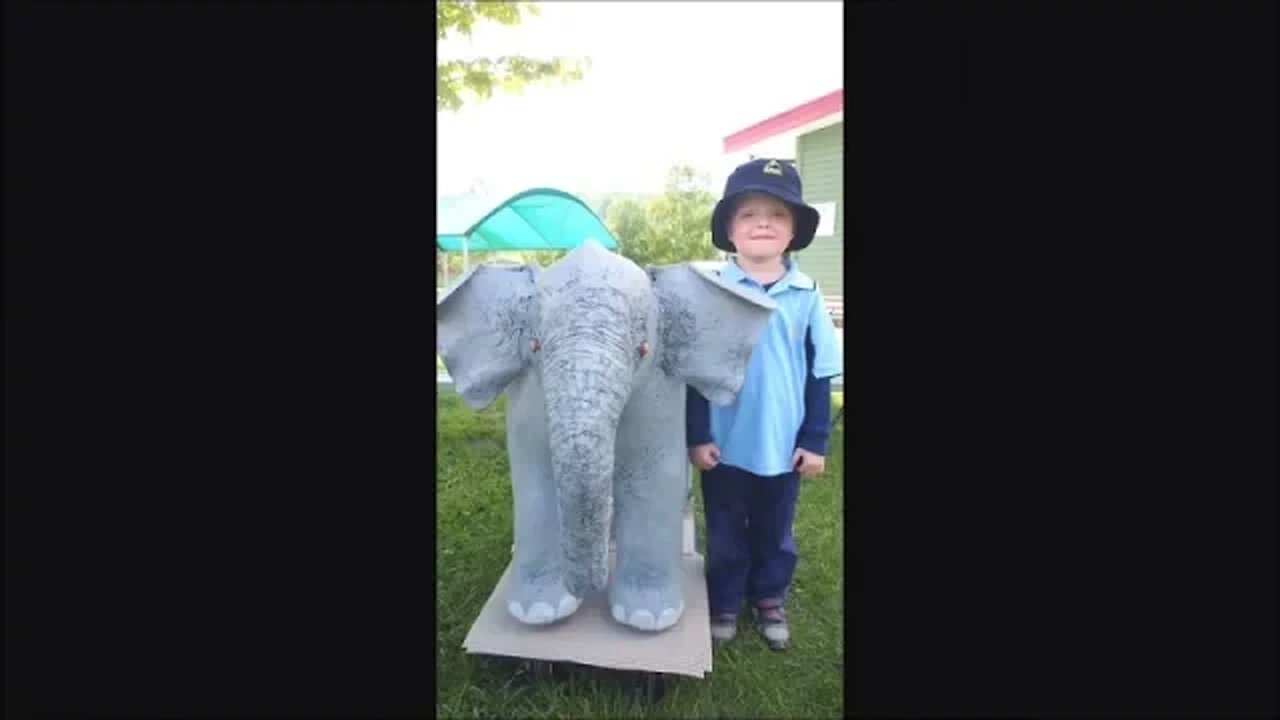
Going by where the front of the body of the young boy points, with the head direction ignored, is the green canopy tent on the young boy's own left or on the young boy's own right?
on the young boy's own right

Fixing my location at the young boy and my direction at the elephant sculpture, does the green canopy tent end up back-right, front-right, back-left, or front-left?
front-right

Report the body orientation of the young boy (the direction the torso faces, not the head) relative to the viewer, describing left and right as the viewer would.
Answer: facing the viewer

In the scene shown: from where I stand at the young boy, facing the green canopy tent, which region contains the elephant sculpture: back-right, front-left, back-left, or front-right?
front-left

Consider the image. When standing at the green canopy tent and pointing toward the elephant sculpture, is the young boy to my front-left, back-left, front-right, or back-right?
front-left

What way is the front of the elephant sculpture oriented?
toward the camera

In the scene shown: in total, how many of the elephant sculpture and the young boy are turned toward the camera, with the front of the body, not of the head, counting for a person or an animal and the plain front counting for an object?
2
